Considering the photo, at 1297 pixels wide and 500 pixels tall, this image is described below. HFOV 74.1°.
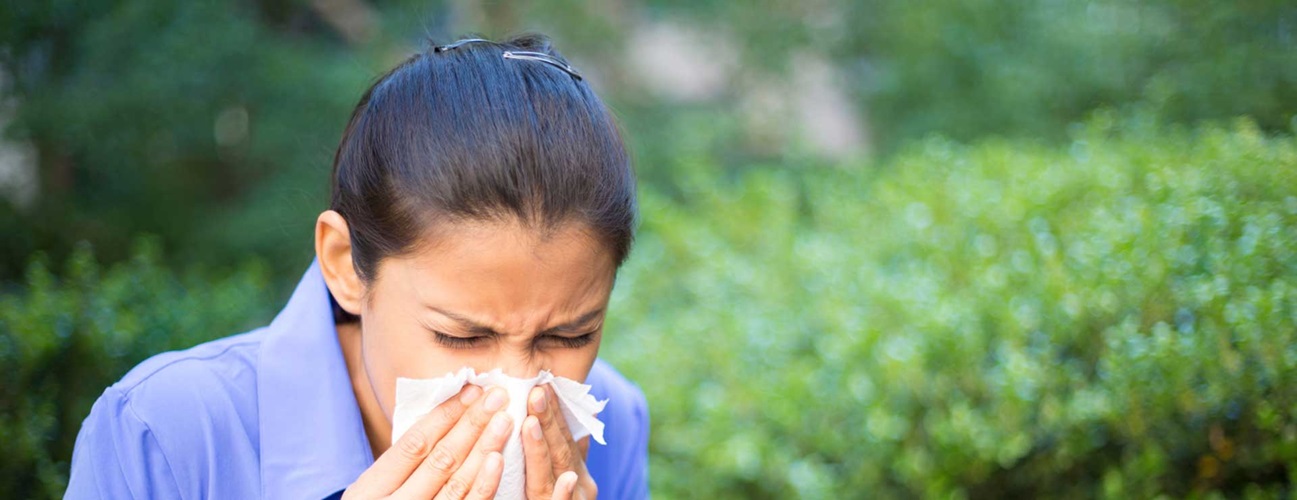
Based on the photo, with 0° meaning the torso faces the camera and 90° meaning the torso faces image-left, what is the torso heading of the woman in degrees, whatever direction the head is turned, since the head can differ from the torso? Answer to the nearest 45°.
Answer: approximately 315°
